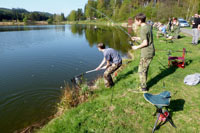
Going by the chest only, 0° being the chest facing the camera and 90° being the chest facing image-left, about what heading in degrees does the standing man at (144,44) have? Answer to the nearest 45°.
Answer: approximately 90°

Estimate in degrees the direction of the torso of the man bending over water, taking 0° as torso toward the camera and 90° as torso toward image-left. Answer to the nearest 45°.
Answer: approximately 90°
